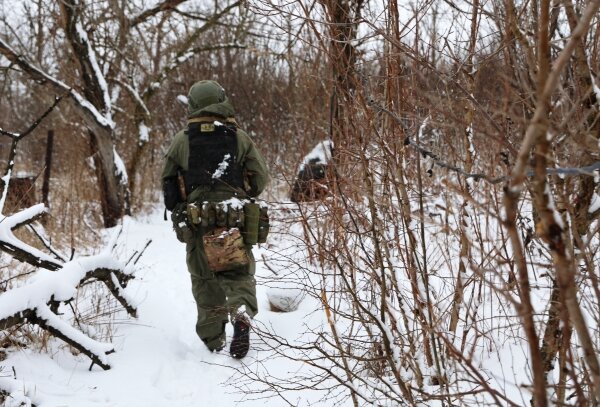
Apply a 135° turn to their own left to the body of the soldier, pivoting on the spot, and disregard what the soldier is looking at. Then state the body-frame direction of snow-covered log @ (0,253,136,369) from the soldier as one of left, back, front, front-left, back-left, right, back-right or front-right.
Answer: front

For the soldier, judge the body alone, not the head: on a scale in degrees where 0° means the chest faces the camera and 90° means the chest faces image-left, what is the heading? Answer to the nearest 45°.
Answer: approximately 180°

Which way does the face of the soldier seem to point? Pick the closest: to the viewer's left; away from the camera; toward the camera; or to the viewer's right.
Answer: away from the camera

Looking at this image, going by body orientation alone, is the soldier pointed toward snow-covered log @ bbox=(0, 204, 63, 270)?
no
